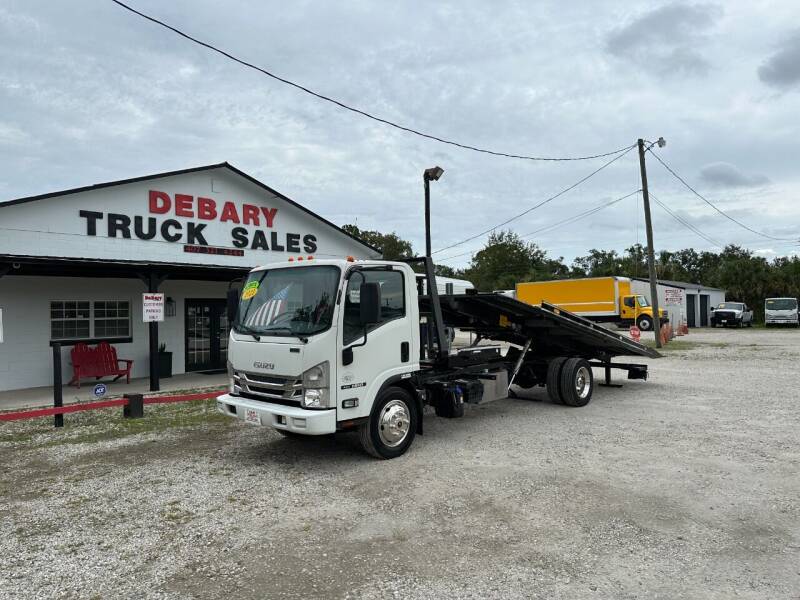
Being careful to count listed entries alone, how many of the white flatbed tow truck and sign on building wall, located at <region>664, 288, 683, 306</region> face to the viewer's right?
0

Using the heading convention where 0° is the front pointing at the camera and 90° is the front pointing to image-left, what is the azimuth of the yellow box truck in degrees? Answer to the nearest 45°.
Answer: approximately 315°

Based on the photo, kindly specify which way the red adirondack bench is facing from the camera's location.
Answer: facing the viewer and to the right of the viewer

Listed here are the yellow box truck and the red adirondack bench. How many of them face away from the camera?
0

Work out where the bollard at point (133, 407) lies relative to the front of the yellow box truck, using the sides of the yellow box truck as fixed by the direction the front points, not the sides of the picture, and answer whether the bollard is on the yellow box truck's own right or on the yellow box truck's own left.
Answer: on the yellow box truck's own right

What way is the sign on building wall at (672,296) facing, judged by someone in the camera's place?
facing the viewer

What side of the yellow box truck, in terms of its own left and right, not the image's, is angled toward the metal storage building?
left

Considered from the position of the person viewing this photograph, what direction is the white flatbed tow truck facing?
facing the viewer and to the left of the viewer

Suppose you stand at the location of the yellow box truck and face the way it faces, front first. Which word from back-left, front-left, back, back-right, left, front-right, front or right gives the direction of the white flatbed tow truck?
front-right

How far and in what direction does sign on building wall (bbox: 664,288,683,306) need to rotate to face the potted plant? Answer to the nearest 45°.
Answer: approximately 45° to its right

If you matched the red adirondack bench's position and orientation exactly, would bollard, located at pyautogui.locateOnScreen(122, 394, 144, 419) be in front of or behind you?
in front
